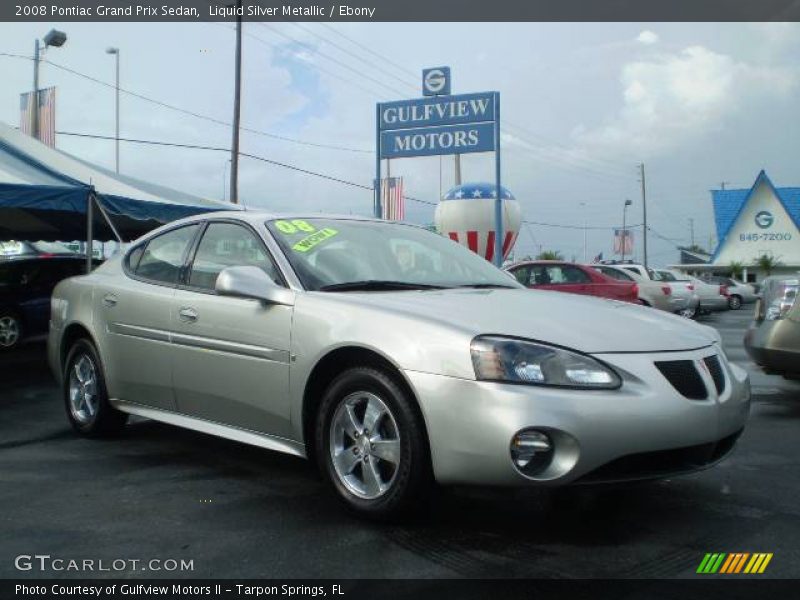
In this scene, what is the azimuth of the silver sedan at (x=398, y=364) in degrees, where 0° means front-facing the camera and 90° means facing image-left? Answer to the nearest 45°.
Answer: approximately 315°

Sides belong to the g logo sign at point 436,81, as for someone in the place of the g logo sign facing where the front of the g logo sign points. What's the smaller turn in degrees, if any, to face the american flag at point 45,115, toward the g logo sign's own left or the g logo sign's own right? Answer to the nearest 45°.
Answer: approximately 45° to the g logo sign's own right

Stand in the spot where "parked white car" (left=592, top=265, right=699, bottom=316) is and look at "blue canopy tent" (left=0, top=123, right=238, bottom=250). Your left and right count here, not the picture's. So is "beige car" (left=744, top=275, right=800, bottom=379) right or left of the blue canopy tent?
left

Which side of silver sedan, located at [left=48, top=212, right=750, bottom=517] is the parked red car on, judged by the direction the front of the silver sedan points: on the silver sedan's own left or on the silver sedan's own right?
on the silver sedan's own left

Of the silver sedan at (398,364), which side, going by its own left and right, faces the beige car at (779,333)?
left

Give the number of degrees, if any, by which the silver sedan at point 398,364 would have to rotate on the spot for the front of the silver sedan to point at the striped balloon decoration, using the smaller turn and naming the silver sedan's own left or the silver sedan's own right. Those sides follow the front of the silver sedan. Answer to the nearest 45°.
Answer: approximately 135° to the silver sedan's own left

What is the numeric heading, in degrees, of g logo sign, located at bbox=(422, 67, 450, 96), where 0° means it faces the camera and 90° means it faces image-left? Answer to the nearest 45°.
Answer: approximately 0°
